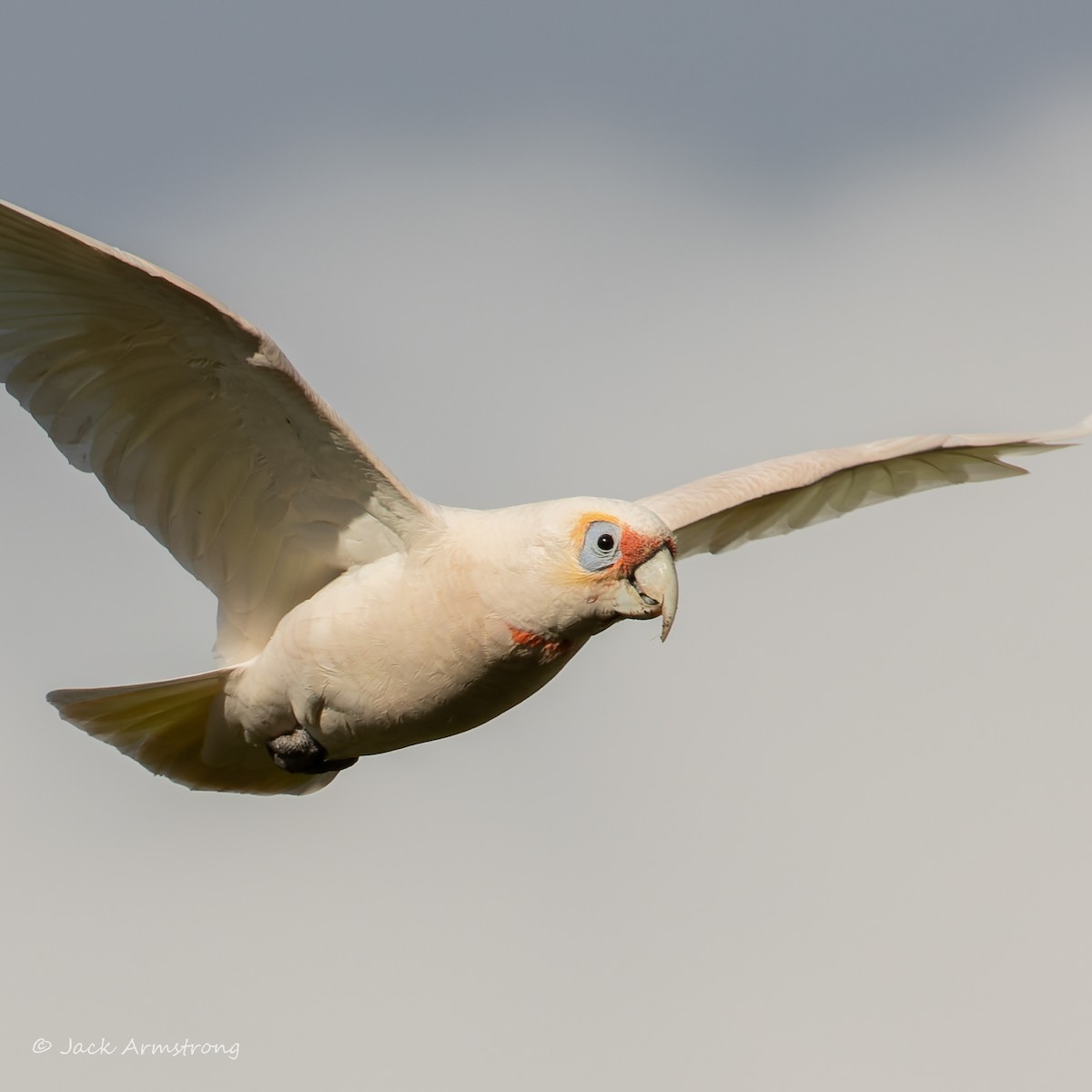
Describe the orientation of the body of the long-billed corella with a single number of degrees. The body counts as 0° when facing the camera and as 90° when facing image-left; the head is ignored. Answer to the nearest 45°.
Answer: approximately 315°
